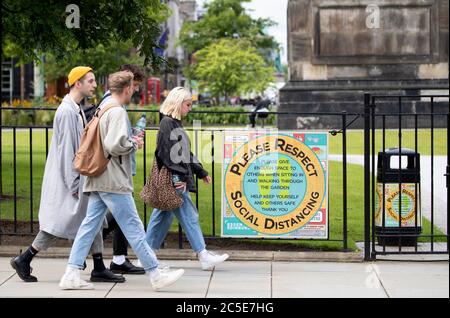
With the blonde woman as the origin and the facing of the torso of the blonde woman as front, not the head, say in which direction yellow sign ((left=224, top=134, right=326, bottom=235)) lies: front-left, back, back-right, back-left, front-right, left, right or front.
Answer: front-left

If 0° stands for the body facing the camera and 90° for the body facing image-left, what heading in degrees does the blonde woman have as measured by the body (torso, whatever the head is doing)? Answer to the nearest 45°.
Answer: approximately 270°

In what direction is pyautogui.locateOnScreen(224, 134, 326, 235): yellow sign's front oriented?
toward the camera

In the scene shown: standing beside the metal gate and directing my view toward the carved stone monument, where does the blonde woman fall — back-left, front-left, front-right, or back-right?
back-left

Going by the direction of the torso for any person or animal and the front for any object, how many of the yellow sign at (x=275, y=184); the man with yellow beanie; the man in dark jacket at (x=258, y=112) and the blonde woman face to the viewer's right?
2

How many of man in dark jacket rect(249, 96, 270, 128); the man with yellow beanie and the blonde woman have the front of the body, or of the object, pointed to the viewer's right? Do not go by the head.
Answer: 2

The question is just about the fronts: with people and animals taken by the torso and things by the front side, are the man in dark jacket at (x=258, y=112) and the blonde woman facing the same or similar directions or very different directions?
very different directions

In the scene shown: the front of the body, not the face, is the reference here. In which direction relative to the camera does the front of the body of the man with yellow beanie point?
to the viewer's right

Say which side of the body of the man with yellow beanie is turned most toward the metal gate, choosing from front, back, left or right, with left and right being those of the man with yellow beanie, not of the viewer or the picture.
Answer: front

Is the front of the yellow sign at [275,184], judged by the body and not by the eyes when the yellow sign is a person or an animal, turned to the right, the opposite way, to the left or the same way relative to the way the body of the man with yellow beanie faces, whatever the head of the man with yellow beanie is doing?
to the right

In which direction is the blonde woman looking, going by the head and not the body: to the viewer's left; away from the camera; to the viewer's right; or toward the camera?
to the viewer's right

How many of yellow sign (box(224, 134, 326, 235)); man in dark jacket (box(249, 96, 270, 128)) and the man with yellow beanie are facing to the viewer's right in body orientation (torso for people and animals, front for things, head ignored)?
1
